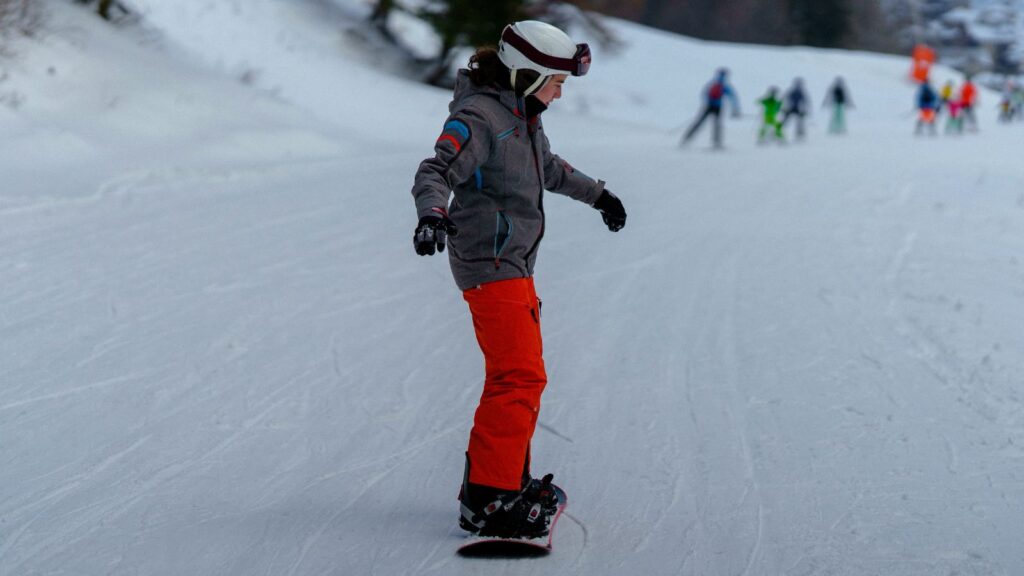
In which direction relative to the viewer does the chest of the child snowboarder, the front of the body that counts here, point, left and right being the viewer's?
facing to the right of the viewer

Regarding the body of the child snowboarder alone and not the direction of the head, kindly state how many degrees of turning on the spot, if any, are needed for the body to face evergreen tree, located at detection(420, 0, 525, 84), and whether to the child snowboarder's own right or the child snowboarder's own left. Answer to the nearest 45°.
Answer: approximately 90° to the child snowboarder's own left

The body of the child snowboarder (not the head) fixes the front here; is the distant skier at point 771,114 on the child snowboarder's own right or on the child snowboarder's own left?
on the child snowboarder's own left
